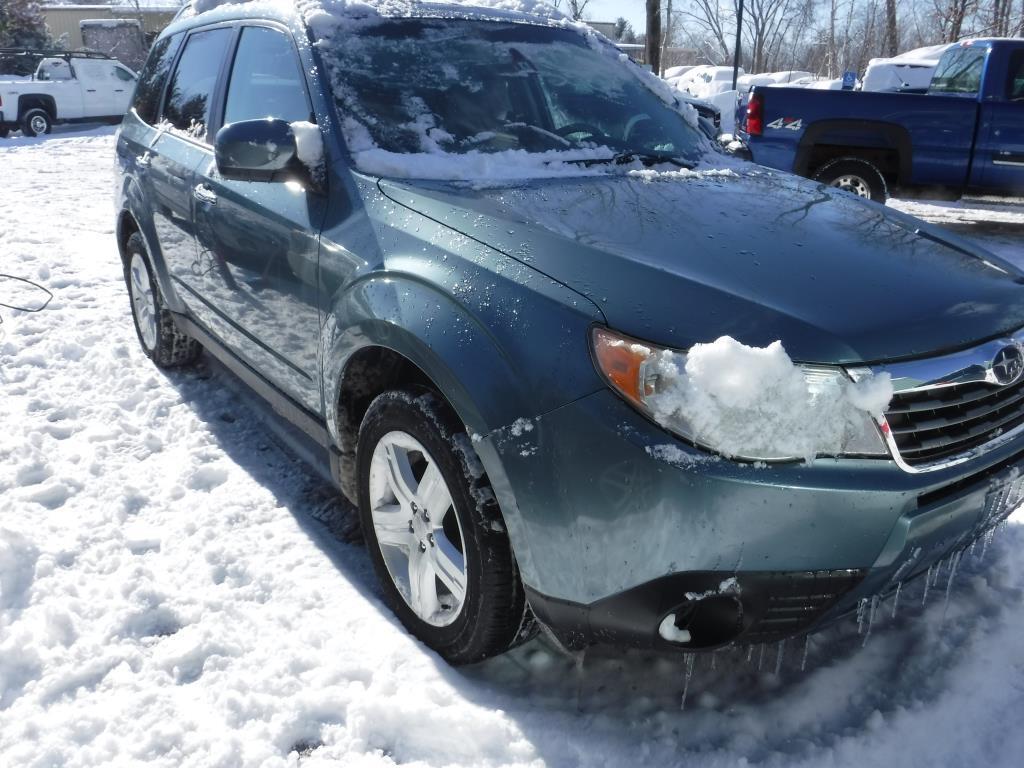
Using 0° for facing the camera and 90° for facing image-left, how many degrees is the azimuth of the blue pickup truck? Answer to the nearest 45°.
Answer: approximately 270°

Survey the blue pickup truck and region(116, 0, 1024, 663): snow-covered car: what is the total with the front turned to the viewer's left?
0

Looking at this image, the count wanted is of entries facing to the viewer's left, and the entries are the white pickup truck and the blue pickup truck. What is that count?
0

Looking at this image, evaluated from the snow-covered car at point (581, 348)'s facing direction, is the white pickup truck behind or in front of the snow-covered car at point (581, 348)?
behind

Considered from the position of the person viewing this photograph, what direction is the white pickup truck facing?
facing away from the viewer and to the right of the viewer

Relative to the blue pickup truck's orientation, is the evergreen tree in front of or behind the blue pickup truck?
behind

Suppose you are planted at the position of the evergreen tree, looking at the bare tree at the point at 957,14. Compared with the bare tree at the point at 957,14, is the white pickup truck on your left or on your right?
right

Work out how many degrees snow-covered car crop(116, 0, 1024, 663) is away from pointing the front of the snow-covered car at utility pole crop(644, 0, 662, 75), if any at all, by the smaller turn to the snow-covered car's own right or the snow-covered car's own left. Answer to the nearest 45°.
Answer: approximately 135° to the snow-covered car's own left

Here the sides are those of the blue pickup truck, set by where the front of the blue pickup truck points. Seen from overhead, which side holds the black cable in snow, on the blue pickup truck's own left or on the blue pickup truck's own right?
on the blue pickup truck's own right

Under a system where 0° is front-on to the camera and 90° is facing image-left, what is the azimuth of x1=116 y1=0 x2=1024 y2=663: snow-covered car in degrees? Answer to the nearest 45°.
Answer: approximately 315°

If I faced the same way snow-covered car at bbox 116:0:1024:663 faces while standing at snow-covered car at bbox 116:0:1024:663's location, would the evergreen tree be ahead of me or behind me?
behind

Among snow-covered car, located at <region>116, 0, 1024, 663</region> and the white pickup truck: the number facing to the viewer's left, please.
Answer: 0
